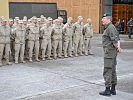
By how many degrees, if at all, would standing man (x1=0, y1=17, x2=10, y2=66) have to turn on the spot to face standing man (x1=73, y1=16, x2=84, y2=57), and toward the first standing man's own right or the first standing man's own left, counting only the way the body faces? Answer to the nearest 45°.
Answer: approximately 135° to the first standing man's own left

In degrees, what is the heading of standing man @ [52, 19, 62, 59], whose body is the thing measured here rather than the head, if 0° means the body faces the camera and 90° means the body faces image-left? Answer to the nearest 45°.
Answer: approximately 0°

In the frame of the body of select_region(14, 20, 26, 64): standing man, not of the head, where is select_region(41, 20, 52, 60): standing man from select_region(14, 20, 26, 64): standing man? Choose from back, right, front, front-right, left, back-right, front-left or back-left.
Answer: back-left

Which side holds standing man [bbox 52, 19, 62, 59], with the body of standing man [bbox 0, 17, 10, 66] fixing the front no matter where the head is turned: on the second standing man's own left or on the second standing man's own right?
on the second standing man's own left

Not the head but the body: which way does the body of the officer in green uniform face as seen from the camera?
to the viewer's left

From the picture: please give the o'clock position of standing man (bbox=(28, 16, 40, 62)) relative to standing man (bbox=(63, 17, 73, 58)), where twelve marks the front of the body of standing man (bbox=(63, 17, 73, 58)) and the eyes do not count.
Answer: standing man (bbox=(28, 16, 40, 62)) is roughly at 3 o'clock from standing man (bbox=(63, 17, 73, 58)).

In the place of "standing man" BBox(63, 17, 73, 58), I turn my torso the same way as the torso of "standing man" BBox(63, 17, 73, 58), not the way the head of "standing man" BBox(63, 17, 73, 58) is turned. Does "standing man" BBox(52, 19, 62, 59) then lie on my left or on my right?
on my right

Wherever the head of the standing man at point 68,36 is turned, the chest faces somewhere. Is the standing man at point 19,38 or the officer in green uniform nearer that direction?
the officer in green uniform

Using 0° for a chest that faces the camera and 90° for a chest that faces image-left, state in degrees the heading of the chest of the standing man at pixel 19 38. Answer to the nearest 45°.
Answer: approximately 0°
